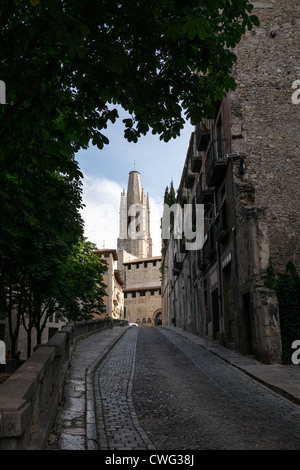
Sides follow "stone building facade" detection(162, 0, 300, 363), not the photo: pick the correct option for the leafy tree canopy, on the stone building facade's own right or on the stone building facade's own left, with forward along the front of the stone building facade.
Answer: on the stone building facade's own left

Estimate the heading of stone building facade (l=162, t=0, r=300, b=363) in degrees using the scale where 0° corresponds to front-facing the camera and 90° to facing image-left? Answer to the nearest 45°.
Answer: approximately 90°

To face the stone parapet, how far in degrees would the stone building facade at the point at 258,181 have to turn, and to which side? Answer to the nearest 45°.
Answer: approximately 90° to its left
